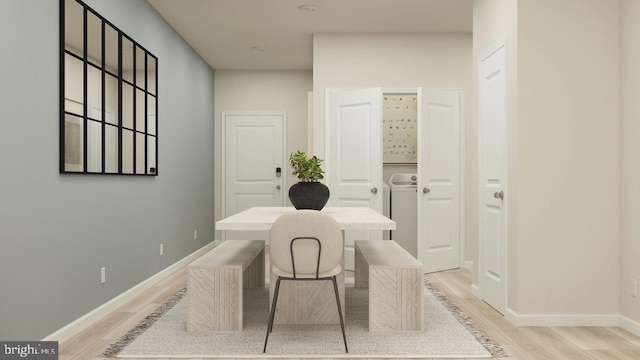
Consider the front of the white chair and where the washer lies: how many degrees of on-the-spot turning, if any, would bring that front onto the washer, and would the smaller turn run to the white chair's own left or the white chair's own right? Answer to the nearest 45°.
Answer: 0° — it already faces it

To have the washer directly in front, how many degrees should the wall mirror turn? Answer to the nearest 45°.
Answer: approximately 45° to its left

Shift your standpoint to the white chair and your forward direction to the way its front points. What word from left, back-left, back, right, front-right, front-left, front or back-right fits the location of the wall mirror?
front-left

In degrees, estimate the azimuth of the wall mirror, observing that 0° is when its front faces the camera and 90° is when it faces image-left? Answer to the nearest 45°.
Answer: approximately 315°

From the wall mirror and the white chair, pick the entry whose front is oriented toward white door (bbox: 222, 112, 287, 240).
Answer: the white chair

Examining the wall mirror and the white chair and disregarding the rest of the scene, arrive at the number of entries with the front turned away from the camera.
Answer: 1

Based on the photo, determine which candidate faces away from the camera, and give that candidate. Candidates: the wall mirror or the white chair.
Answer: the white chair

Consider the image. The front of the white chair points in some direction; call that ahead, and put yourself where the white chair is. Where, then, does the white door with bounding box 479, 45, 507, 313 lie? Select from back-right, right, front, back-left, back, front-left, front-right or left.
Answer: front-right

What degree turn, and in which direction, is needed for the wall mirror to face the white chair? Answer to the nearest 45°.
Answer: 0° — it already faces it

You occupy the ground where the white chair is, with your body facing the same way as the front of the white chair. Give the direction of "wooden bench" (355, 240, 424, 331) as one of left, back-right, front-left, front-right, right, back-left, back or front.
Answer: front-right

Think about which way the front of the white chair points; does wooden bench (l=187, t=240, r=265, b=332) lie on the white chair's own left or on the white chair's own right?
on the white chair's own left

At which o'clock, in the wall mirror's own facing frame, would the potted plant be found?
The potted plant is roughly at 11 o'clock from the wall mirror.

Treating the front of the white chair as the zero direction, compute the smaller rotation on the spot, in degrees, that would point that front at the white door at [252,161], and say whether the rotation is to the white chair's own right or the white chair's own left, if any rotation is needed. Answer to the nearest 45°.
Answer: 0° — it already faces it

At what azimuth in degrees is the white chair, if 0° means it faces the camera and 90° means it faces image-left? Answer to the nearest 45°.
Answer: approximately 180°

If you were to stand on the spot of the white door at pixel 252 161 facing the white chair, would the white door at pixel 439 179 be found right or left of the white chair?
left

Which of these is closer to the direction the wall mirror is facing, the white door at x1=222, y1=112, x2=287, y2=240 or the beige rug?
the beige rug

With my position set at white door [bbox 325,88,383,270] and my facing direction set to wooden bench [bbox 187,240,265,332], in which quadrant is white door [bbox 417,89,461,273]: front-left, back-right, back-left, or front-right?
back-left

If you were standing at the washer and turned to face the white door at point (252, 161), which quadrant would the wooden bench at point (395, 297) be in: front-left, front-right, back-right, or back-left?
back-left
